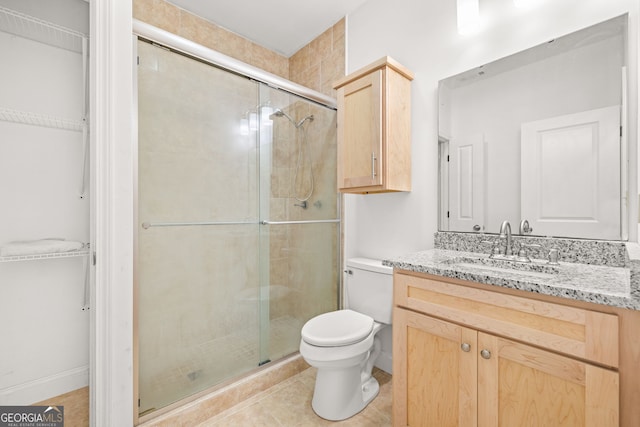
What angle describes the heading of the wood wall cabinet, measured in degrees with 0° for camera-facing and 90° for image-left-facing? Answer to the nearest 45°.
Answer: approximately 45°

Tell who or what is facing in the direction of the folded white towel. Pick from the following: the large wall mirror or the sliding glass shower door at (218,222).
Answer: the large wall mirror

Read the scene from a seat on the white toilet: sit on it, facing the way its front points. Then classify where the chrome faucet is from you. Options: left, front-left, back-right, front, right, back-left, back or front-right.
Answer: back-left
